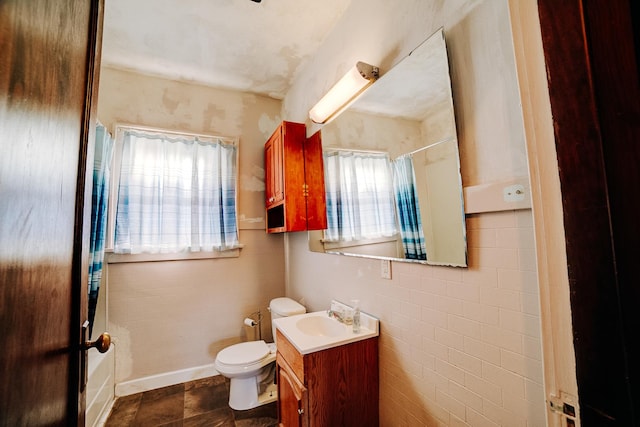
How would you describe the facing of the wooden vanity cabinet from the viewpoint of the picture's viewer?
facing the viewer and to the left of the viewer

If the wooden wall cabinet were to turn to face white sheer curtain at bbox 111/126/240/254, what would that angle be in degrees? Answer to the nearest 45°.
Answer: approximately 45° to its right

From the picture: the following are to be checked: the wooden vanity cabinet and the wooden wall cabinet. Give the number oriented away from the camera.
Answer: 0

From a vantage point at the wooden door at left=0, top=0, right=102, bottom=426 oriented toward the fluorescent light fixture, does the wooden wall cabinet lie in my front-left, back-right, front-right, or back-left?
front-left

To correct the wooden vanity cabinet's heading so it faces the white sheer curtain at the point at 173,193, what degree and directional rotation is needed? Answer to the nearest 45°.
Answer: approximately 90° to its right

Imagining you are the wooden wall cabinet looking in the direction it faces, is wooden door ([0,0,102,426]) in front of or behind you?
in front

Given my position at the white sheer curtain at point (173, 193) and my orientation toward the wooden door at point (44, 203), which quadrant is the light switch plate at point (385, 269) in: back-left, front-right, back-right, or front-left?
front-left

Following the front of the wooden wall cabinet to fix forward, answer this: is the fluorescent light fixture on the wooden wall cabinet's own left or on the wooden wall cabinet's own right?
on the wooden wall cabinet's own left
